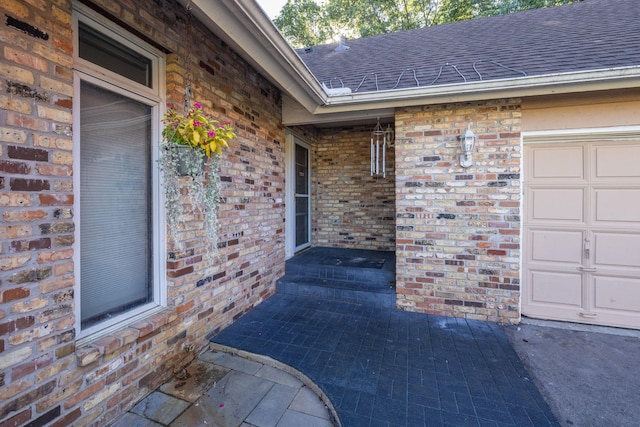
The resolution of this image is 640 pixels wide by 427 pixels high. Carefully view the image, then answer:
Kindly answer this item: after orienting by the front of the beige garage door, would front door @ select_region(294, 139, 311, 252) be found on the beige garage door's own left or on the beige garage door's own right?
on the beige garage door's own right

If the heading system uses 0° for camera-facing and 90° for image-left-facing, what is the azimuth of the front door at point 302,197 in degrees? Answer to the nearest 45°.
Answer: approximately 270°

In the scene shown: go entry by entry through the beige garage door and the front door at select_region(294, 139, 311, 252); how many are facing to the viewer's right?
1

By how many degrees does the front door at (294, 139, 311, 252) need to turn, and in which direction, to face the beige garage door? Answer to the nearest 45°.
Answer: approximately 45° to its right

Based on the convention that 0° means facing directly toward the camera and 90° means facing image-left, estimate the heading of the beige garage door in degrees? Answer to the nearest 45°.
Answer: approximately 0°

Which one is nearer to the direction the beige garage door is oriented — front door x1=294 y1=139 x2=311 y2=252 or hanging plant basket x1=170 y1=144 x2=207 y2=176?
the hanging plant basket

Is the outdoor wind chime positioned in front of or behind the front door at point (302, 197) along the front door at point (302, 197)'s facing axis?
in front

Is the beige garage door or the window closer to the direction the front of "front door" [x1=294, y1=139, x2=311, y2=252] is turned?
the beige garage door

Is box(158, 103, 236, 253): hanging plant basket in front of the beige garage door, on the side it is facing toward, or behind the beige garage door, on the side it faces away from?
in front

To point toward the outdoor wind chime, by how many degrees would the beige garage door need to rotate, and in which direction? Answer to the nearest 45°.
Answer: approximately 90° to its right

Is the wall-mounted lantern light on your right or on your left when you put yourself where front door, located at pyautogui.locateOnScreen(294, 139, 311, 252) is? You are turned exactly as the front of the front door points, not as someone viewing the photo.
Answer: on your right

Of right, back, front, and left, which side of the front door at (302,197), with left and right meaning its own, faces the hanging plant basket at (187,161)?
right
